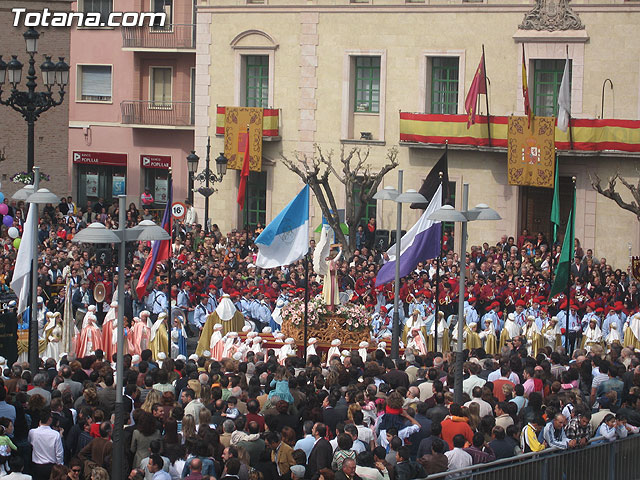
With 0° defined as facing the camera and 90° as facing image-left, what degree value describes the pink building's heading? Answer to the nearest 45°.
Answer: approximately 0°

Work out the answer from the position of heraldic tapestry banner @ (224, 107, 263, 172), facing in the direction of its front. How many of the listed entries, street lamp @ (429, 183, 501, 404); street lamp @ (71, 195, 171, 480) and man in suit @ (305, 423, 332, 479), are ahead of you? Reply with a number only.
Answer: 3

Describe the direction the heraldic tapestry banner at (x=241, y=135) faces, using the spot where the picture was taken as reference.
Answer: facing the viewer

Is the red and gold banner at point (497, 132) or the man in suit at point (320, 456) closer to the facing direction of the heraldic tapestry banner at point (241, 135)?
the man in suit

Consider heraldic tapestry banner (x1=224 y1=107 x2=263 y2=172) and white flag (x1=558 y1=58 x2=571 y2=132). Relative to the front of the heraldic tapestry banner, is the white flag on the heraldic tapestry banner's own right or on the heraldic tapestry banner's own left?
on the heraldic tapestry banner's own left

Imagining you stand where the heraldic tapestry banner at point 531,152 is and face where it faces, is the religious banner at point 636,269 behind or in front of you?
in front

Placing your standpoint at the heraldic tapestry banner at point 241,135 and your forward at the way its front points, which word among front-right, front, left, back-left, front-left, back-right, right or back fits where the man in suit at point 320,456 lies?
front

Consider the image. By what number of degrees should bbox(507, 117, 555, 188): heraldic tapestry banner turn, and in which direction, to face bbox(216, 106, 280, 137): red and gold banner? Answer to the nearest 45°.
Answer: approximately 90° to its right

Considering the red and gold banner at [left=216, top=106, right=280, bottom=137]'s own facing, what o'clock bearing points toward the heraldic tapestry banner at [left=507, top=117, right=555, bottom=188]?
The heraldic tapestry banner is roughly at 10 o'clock from the red and gold banner.

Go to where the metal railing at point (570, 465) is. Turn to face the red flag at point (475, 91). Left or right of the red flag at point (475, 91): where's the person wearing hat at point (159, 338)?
left

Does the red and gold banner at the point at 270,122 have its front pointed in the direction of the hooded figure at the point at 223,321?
yes

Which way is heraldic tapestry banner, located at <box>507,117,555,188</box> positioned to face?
toward the camera

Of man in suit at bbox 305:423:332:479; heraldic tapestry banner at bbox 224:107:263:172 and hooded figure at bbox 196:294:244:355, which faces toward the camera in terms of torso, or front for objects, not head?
the heraldic tapestry banner

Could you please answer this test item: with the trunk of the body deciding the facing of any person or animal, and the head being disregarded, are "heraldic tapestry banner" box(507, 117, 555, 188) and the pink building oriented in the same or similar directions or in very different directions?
same or similar directions

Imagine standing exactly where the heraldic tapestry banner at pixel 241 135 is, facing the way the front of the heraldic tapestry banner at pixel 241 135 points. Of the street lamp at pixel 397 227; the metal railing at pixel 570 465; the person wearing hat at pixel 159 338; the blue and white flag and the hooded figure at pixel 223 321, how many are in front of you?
5
